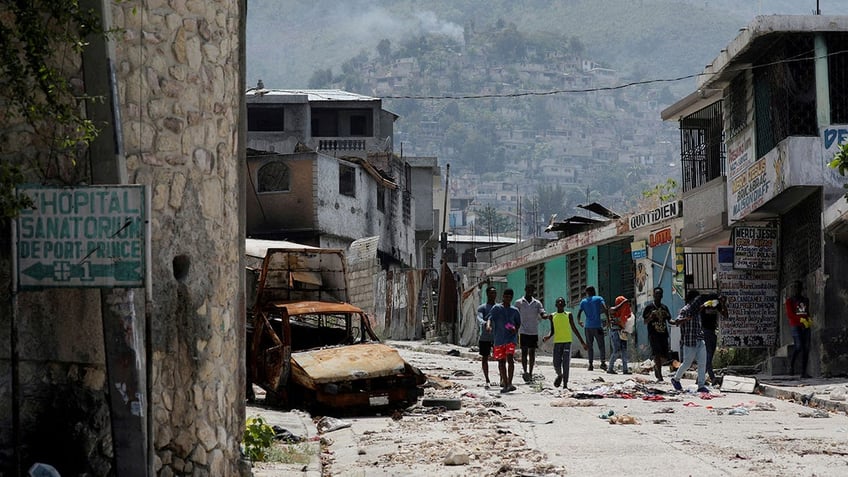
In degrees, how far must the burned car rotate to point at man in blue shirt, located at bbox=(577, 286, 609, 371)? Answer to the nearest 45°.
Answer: approximately 90° to its left

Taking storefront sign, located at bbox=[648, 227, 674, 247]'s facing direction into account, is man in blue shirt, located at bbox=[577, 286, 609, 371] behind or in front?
in front

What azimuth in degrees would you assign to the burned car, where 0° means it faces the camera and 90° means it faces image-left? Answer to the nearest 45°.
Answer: approximately 315°

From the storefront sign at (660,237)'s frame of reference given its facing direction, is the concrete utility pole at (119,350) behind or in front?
in front

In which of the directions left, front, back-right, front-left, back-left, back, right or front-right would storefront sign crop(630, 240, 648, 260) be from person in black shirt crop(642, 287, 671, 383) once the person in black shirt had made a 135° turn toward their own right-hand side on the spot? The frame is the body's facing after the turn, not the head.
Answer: front-right

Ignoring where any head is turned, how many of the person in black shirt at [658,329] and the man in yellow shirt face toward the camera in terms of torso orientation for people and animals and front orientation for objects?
2

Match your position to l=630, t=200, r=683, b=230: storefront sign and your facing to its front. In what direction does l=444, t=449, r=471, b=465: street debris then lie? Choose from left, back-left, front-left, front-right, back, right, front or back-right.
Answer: front-left

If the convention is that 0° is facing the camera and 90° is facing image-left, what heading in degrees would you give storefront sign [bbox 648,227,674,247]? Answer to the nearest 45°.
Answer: approximately 45°

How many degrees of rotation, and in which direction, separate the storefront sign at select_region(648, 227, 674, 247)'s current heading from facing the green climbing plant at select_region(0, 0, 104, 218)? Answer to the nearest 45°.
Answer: approximately 45° to its left
